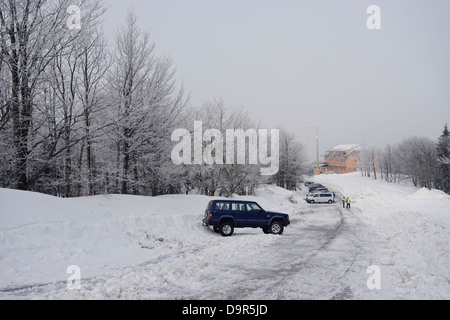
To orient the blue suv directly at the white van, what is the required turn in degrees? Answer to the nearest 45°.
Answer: approximately 90° to its left

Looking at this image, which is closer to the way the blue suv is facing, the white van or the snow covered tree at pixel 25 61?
the white van

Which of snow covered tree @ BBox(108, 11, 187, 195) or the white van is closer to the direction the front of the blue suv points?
the white van

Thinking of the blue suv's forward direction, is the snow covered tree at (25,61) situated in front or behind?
behind

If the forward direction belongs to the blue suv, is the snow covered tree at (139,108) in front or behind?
behind

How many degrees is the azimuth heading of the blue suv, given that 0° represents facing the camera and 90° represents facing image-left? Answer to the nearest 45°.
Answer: approximately 270°
